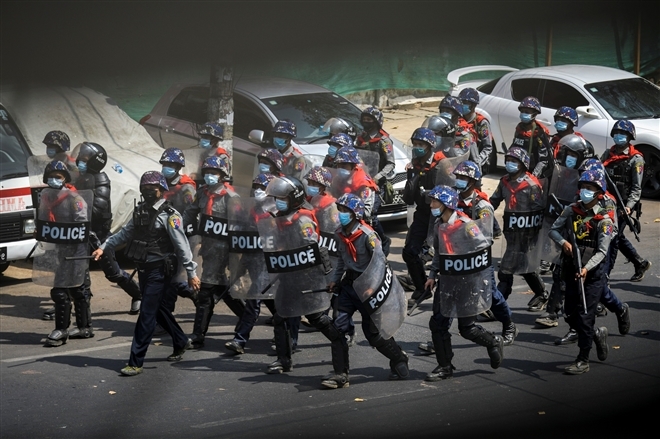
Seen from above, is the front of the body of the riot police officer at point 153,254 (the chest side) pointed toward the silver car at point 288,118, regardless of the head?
no

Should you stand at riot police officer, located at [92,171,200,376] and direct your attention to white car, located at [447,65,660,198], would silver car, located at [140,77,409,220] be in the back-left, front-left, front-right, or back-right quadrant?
front-left

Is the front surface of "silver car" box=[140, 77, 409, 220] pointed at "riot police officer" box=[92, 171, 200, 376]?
no

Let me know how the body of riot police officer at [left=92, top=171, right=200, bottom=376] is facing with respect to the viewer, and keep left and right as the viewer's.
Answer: facing the viewer and to the left of the viewer

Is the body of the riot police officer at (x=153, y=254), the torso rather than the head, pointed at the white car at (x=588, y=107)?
no

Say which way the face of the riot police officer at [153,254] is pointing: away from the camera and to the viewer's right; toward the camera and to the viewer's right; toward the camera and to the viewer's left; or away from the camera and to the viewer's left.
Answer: toward the camera and to the viewer's left

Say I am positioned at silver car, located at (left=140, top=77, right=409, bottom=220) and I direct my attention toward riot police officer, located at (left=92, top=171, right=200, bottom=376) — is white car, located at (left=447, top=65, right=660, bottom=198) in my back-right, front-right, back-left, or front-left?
back-left

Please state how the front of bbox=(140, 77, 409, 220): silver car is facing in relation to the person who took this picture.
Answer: facing the viewer and to the right of the viewer

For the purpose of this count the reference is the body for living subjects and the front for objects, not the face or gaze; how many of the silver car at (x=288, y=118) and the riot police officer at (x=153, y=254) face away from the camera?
0

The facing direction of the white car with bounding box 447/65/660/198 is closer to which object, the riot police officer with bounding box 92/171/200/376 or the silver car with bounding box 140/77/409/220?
the riot police officer

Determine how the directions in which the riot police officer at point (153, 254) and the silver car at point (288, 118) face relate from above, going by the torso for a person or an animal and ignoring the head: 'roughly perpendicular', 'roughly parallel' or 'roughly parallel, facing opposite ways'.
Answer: roughly perpendicular
